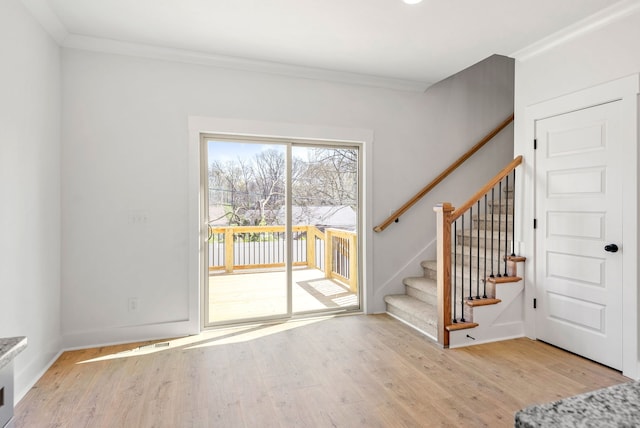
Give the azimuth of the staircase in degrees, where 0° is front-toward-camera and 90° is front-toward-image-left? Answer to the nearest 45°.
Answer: approximately 45°

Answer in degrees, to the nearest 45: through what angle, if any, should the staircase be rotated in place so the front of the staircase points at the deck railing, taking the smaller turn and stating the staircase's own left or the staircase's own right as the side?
approximately 45° to the staircase's own right

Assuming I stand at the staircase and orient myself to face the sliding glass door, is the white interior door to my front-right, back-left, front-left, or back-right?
back-left

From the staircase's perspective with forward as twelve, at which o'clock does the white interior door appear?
The white interior door is roughly at 8 o'clock from the staircase.

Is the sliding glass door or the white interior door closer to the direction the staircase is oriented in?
the sliding glass door
